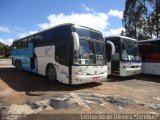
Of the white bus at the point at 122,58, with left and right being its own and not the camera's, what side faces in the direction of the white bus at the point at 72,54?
right

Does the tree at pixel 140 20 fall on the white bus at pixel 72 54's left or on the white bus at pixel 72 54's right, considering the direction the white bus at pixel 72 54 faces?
on its left

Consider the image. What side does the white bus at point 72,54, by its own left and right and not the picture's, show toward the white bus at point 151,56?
left

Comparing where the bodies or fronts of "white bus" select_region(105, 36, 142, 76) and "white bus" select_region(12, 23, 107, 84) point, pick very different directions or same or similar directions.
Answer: same or similar directions

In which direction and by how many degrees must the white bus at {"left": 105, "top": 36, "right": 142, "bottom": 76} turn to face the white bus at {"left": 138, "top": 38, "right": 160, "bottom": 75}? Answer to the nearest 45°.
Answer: approximately 90° to its left

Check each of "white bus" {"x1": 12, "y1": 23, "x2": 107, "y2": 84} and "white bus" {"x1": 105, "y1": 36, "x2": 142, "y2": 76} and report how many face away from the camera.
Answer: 0

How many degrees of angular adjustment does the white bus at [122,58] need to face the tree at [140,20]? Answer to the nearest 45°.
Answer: approximately 135° to its left

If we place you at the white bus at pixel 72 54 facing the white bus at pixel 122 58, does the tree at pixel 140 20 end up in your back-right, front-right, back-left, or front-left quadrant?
front-left

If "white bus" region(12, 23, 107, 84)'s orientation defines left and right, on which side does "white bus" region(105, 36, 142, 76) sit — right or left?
on its left

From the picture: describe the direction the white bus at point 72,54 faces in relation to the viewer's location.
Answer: facing the viewer and to the right of the viewer

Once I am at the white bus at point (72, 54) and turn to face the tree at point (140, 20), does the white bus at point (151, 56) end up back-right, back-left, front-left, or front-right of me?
front-right
